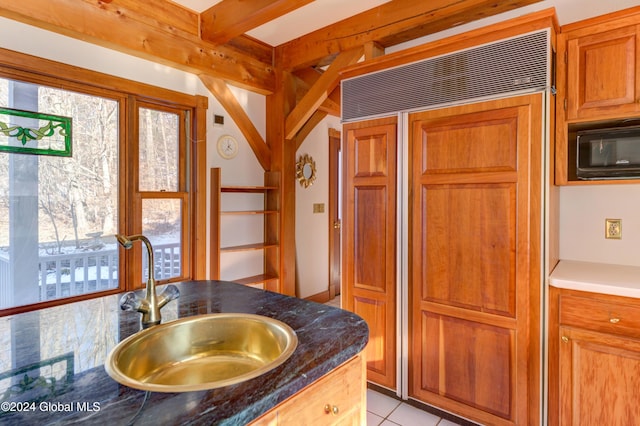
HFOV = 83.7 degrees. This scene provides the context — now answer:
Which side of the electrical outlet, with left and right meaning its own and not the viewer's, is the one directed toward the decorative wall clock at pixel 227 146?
right

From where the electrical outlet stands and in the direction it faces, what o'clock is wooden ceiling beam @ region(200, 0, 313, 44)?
The wooden ceiling beam is roughly at 2 o'clock from the electrical outlet.

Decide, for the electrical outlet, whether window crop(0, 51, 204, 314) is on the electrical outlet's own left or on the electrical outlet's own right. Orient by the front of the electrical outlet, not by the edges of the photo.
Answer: on the electrical outlet's own right

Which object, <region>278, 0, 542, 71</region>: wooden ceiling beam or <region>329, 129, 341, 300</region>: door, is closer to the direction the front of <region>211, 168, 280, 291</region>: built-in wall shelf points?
the wooden ceiling beam

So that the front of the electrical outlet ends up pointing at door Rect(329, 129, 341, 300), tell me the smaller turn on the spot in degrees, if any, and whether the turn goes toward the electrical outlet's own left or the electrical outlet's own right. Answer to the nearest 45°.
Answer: approximately 90° to the electrical outlet's own right

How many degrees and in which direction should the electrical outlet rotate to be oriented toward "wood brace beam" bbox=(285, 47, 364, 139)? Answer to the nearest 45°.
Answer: approximately 90° to its right
